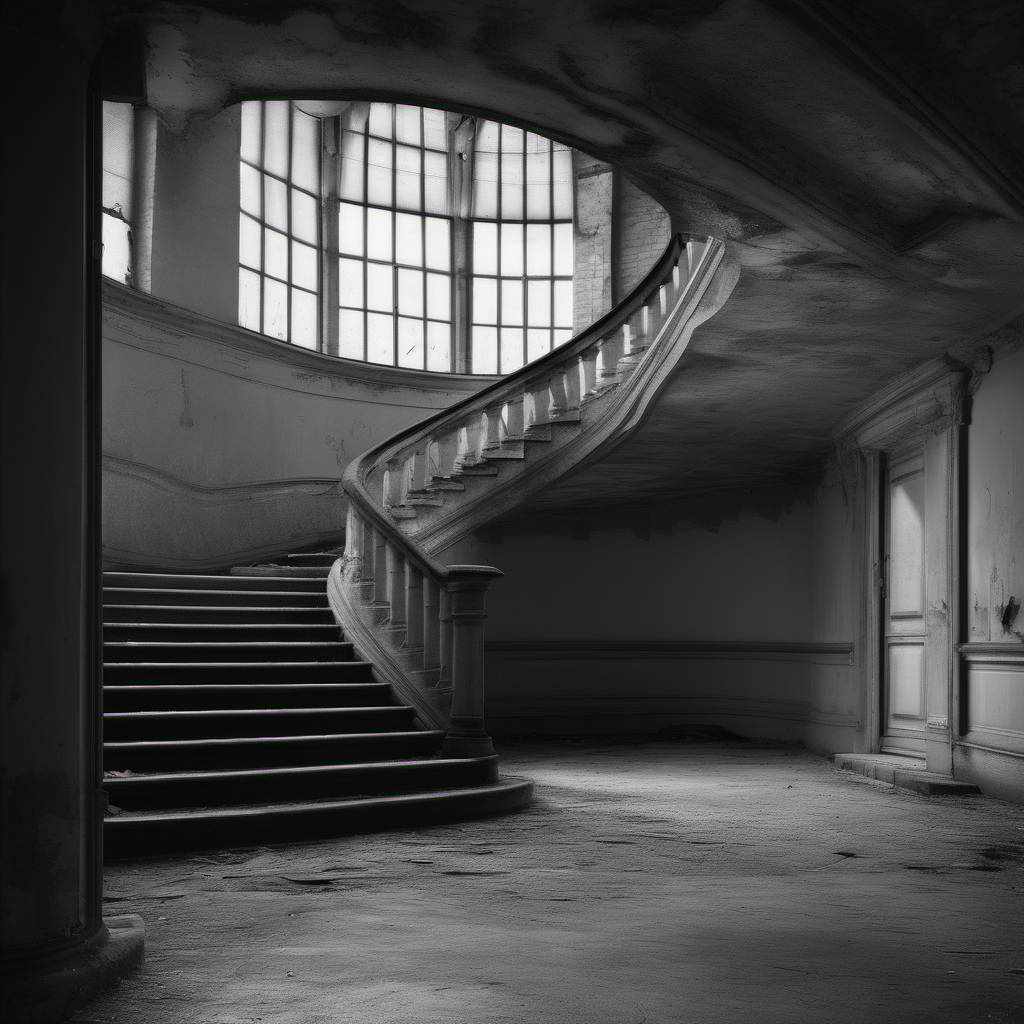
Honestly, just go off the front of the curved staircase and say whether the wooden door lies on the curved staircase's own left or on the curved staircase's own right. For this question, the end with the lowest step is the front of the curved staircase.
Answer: on the curved staircase's own left

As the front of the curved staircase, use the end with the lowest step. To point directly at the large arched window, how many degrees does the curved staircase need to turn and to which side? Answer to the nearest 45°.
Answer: approximately 180°

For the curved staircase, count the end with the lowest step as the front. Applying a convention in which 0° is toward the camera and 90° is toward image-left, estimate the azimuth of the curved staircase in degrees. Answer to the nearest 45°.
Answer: approximately 0°
